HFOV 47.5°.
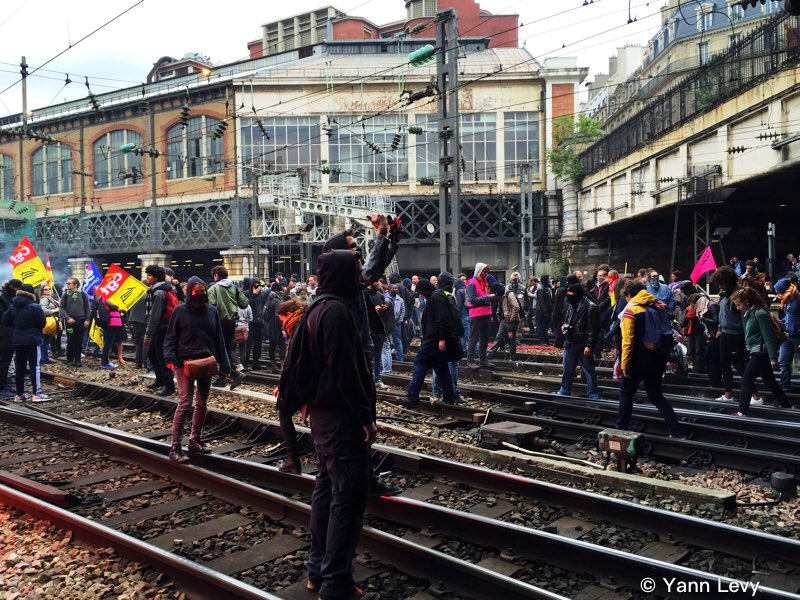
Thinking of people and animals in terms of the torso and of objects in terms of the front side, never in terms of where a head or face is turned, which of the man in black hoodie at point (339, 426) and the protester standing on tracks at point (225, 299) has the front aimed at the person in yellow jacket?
the man in black hoodie

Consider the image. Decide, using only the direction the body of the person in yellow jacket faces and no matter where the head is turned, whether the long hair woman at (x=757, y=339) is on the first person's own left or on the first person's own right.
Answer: on the first person's own right

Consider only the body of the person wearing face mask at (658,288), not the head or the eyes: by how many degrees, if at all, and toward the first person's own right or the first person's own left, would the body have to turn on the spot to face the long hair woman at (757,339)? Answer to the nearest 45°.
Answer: approximately 45° to the first person's own left

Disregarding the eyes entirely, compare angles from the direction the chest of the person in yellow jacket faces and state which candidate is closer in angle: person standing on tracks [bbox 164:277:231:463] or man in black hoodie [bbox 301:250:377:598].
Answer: the person standing on tracks

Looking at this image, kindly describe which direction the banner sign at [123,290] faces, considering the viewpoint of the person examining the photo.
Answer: facing the viewer

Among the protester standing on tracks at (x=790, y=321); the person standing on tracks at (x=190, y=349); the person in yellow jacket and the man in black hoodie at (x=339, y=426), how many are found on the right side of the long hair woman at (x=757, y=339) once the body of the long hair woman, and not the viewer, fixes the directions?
1

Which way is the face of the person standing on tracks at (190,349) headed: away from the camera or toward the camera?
toward the camera

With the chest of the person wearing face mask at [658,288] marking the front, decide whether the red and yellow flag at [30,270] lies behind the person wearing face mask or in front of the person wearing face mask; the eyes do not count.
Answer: in front

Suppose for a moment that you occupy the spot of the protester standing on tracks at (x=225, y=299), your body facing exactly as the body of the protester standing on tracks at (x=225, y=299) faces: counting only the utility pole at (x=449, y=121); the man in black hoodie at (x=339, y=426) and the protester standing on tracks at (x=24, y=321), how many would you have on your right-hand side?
1
